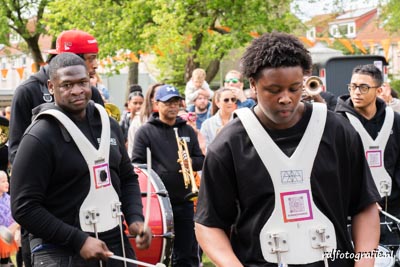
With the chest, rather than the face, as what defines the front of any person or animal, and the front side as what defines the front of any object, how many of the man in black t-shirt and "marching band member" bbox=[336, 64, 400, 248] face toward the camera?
2

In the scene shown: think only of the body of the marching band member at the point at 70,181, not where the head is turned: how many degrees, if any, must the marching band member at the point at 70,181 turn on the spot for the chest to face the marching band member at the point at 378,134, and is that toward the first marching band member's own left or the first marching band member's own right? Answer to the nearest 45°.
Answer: approximately 90° to the first marching band member's own left

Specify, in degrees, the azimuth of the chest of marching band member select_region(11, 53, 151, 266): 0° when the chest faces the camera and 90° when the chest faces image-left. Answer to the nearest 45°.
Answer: approximately 315°

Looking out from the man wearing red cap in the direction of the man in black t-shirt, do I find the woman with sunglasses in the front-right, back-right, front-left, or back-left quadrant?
back-left

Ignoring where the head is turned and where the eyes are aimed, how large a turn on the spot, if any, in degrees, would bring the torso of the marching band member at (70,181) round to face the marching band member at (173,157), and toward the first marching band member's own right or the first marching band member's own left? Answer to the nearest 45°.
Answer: approximately 135° to the first marching band member's own left

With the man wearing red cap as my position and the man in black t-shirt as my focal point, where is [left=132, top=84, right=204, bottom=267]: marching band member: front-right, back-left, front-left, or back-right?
back-left

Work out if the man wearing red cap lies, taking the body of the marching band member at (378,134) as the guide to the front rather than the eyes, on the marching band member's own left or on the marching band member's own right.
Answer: on the marching band member's own right
